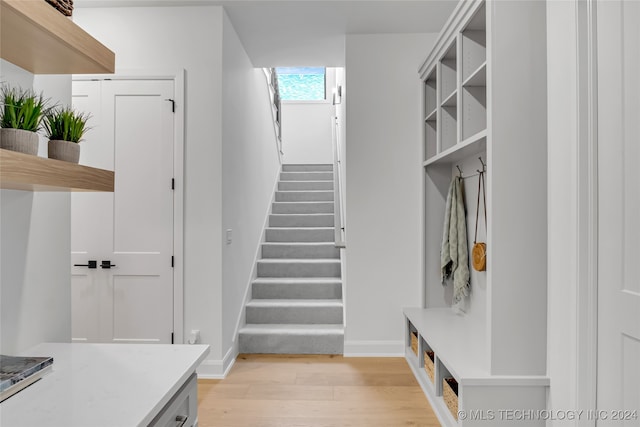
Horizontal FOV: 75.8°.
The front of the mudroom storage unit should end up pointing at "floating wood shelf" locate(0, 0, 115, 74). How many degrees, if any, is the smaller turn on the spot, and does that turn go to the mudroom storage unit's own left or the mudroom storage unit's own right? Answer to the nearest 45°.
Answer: approximately 45° to the mudroom storage unit's own left

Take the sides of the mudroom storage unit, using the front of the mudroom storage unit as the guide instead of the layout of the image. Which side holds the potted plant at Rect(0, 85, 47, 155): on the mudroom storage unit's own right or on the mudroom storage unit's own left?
on the mudroom storage unit's own left

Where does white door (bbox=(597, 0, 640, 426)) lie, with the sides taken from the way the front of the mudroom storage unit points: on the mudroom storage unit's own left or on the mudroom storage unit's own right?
on the mudroom storage unit's own left

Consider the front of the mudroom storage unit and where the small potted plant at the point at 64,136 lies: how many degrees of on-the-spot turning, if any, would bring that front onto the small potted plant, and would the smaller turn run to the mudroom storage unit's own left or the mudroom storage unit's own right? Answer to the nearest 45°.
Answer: approximately 45° to the mudroom storage unit's own left

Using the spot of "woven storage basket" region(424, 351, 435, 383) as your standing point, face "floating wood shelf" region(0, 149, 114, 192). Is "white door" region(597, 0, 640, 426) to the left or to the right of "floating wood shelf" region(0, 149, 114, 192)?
left

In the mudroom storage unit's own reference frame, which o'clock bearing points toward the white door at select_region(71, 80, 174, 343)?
The white door is roughly at 12 o'clock from the mudroom storage unit.

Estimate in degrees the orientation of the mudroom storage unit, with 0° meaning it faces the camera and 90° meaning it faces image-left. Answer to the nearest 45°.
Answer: approximately 90°

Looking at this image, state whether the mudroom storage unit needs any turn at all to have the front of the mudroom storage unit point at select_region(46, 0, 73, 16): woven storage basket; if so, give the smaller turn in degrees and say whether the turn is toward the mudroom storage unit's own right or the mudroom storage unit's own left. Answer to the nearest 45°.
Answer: approximately 45° to the mudroom storage unit's own left
